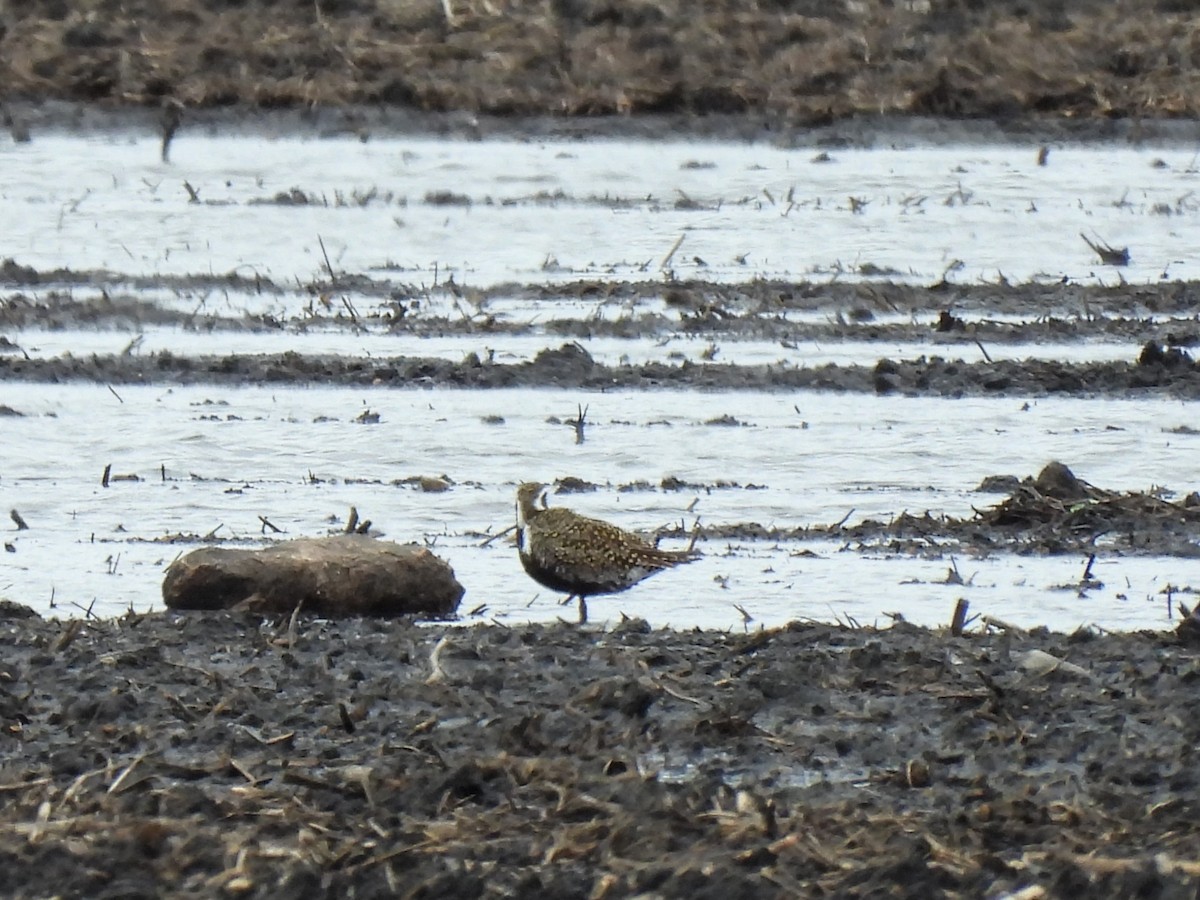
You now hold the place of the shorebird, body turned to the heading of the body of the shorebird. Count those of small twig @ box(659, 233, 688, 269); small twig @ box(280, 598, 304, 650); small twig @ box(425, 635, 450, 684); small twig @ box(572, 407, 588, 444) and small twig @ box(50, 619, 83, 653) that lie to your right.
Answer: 2

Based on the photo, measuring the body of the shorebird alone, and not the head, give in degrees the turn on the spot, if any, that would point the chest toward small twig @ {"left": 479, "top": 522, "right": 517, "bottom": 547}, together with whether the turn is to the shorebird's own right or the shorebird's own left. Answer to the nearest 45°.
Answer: approximately 90° to the shorebird's own right

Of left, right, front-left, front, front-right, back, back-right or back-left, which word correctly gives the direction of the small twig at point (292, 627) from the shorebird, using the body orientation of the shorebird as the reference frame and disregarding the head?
front-left

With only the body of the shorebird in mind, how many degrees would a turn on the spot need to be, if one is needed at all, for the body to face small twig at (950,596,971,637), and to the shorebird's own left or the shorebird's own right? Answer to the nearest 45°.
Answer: approximately 135° to the shorebird's own left

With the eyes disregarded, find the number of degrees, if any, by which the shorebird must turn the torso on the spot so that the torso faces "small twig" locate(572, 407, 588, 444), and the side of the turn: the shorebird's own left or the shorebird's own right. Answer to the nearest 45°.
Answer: approximately 90° to the shorebird's own right

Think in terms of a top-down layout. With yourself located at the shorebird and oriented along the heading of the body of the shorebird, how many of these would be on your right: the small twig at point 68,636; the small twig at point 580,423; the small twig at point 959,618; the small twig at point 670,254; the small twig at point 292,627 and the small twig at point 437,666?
2

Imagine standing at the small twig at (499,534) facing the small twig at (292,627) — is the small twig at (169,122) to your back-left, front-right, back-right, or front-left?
back-right

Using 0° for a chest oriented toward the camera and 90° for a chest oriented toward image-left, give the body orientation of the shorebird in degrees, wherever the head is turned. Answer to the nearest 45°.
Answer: approximately 90°

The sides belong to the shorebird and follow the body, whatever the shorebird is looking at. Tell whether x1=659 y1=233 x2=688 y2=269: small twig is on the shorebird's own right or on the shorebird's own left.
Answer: on the shorebird's own right
